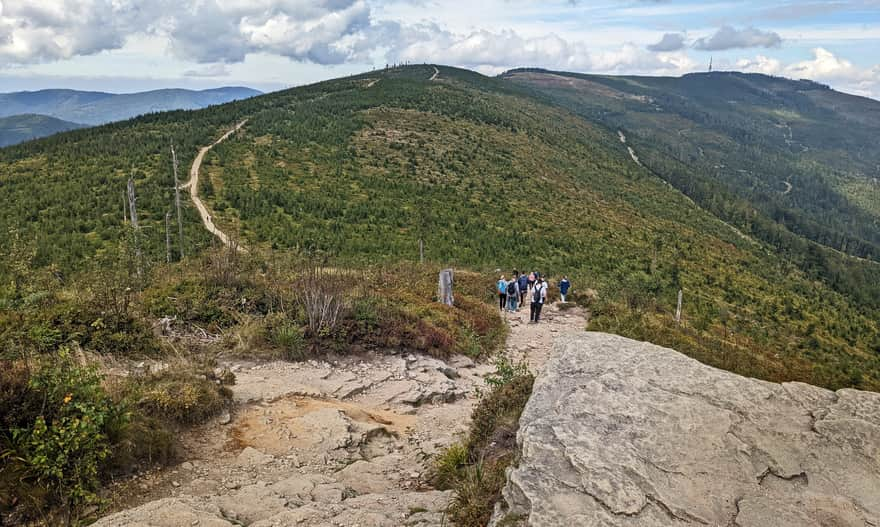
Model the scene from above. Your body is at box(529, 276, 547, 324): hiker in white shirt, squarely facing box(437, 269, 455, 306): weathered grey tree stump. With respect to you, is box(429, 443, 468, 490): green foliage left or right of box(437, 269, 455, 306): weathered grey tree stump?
left

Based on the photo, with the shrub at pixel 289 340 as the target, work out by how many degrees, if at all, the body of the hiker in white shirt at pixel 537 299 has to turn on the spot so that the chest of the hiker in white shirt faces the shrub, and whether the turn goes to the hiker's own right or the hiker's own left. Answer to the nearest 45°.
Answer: approximately 135° to the hiker's own left

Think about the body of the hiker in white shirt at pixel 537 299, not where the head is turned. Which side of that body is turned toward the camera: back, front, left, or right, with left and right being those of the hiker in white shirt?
back

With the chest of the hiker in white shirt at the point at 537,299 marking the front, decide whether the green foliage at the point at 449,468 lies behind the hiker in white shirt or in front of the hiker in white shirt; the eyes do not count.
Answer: behind
